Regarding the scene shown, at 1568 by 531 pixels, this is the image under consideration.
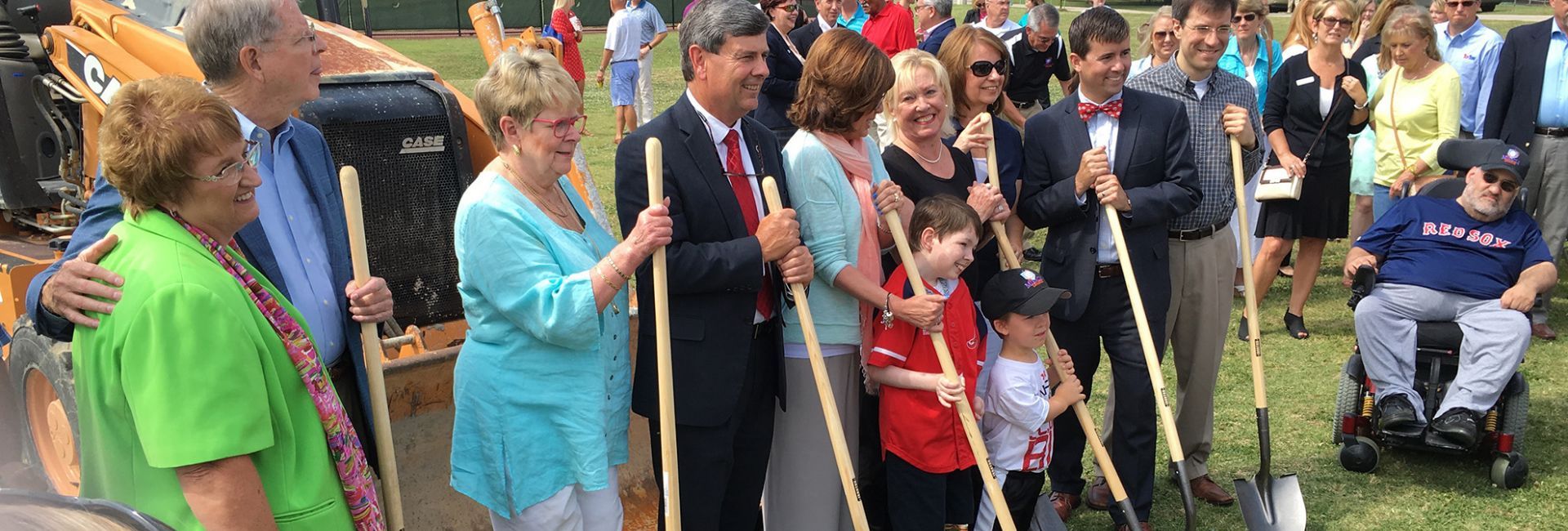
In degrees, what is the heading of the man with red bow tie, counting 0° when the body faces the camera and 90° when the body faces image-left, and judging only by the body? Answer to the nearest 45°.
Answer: approximately 0°

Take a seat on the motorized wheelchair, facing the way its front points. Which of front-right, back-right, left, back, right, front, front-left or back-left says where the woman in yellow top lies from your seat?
back

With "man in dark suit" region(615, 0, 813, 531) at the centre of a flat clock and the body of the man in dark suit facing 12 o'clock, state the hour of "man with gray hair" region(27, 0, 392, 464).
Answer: The man with gray hair is roughly at 4 o'clock from the man in dark suit.

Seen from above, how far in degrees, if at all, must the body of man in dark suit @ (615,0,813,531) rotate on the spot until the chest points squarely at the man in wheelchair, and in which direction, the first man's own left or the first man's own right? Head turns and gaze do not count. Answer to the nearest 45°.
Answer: approximately 90° to the first man's own left

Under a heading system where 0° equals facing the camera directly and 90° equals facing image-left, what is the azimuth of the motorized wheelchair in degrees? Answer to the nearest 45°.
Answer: approximately 0°

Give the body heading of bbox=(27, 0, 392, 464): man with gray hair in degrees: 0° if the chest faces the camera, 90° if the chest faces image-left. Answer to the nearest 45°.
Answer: approximately 315°

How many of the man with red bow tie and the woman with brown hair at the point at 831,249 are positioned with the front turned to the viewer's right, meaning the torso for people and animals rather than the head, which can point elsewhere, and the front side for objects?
1

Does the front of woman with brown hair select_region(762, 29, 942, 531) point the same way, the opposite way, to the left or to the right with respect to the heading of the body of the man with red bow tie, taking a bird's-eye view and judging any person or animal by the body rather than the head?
to the left

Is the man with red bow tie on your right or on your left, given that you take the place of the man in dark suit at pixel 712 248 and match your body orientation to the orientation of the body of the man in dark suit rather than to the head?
on your left

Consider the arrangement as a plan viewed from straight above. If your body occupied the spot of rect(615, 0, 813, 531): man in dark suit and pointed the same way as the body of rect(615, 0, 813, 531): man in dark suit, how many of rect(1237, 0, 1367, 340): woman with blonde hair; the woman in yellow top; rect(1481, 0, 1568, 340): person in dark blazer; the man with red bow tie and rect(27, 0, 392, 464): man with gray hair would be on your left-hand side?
4

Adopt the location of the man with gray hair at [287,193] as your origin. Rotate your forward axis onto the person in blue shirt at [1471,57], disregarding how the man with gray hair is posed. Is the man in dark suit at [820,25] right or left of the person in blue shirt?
left

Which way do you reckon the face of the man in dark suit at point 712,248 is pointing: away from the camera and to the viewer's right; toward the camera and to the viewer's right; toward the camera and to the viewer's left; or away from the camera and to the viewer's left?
toward the camera and to the viewer's right

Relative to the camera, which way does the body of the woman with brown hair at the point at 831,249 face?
to the viewer's right
